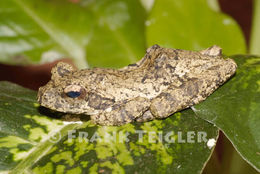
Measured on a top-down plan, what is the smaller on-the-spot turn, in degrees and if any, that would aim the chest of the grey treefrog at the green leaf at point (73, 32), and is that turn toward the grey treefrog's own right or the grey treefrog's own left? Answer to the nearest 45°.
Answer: approximately 45° to the grey treefrog's own right

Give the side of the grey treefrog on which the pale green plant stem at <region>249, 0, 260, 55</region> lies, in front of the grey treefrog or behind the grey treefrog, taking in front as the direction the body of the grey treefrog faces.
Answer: behind

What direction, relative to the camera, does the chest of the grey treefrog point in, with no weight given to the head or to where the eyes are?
to the viewer's left

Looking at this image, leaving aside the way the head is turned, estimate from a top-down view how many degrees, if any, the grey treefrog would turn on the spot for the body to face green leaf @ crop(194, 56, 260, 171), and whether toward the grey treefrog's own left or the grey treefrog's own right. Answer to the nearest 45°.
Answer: approximately 135° to the grey treefrog's own left
